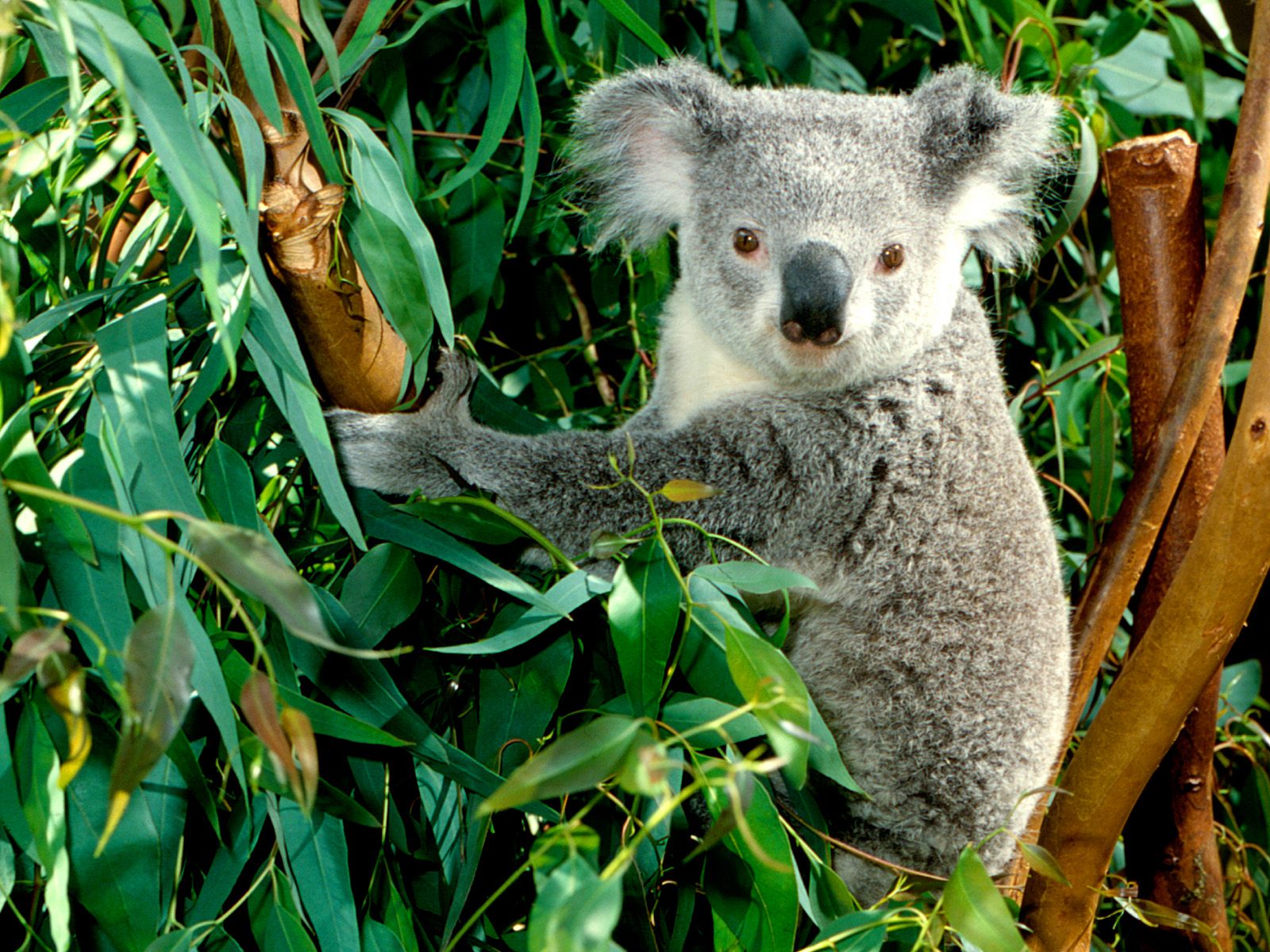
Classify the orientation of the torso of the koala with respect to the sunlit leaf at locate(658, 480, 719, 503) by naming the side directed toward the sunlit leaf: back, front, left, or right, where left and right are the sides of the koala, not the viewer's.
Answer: left

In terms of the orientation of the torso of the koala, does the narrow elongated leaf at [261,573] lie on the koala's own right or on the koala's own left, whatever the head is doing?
on the koala's own left

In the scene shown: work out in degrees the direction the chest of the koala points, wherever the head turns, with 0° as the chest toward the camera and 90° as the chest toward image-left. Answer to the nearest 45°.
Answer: approximately 90°

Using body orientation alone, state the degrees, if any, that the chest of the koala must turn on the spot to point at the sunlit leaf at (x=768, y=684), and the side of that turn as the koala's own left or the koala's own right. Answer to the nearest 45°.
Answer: approximately 90° to the koala's own left

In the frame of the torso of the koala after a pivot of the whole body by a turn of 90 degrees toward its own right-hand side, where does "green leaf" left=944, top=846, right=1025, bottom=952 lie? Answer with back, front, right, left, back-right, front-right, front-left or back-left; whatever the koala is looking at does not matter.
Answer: back

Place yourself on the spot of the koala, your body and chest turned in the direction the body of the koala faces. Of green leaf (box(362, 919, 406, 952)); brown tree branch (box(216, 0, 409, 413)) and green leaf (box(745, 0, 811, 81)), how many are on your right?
1

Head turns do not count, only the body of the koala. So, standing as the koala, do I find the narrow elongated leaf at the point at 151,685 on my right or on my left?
on my left

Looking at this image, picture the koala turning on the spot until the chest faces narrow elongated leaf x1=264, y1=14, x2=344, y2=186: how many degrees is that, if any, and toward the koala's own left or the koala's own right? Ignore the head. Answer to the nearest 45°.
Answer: approximately 45° to the koala's own left
